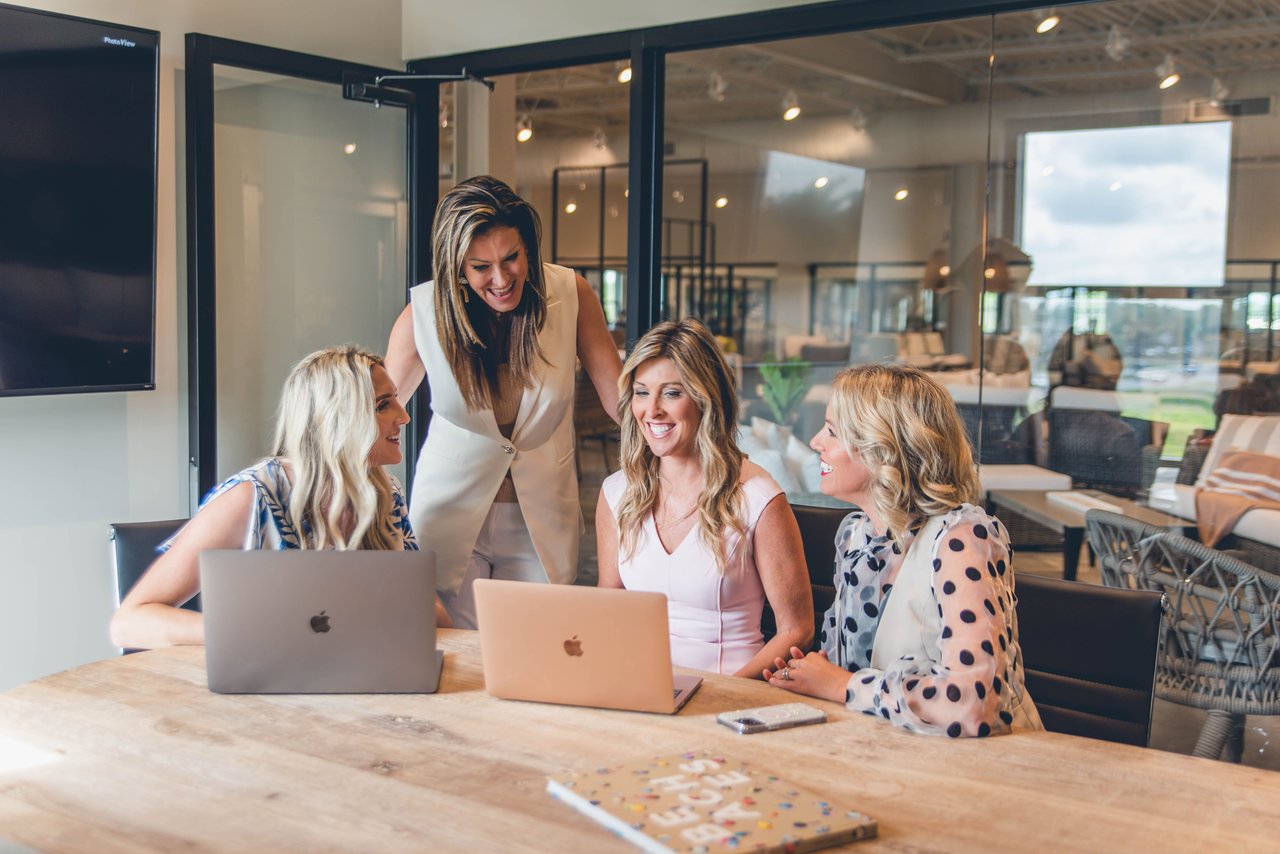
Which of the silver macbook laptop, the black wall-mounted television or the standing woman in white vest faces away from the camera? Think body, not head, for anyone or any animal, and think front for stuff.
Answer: the silver macbook laptop

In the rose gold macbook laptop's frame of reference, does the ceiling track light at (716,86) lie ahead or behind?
ahead

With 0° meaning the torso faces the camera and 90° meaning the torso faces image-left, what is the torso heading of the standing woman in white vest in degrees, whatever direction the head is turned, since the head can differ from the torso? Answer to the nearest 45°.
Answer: approximately 0°

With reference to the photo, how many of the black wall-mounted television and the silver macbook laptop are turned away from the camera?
1

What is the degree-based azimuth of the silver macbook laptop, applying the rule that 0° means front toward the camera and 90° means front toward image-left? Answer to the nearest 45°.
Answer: approximately 180°

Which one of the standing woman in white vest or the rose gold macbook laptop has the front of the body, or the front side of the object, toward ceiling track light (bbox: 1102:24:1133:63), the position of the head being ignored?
the rose gold macbook laptop

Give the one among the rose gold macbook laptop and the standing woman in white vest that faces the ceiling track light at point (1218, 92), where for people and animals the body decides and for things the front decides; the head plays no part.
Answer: the rose gold macbook laptop

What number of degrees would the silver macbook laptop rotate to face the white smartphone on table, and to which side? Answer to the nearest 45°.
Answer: approximately 90° to its right

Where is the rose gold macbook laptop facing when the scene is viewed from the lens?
facing away from the viewer and to the right of the viewer

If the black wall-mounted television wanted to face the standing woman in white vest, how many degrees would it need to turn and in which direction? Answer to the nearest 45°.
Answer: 0° — it already faces them

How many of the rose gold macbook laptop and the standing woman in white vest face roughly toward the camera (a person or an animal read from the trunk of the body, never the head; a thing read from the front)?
1
